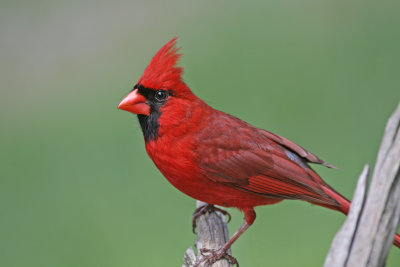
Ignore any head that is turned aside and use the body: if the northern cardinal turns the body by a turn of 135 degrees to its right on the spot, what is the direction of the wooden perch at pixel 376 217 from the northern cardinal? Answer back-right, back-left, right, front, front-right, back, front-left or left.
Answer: right

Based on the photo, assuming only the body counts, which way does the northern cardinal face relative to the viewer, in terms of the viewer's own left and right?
facing to the left of the viewer
